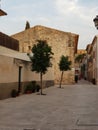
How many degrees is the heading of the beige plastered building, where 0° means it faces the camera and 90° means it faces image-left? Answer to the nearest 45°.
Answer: approximately 315°
